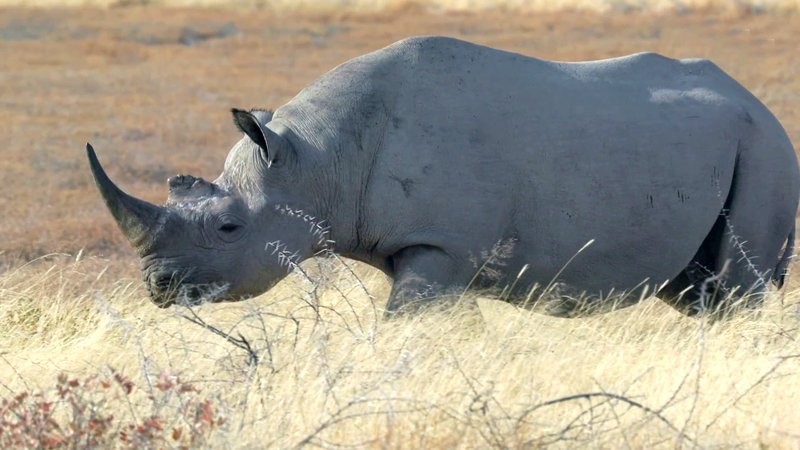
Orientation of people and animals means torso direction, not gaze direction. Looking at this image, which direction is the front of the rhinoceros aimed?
to the viewer's left

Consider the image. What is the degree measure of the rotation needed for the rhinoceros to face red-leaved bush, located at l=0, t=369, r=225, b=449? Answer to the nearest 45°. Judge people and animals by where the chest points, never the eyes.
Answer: approximately 45° to its left
